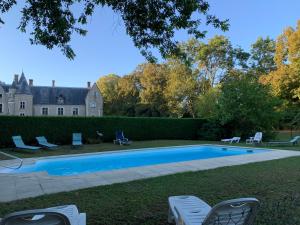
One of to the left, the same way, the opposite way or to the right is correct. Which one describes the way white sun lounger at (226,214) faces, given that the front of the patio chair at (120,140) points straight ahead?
the opposite way

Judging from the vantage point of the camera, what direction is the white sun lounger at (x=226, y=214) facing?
facing away from the viewer and to the left of the viewer

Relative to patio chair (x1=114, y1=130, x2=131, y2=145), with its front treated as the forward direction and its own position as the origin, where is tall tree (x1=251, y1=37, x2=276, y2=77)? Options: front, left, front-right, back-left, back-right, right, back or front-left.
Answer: left

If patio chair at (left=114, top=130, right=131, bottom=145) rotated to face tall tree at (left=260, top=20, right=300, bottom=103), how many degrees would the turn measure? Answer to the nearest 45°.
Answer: approximately 90° to its left

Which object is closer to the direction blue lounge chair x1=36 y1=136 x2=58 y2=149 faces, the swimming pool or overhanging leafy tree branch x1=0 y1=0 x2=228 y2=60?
the swimming pool

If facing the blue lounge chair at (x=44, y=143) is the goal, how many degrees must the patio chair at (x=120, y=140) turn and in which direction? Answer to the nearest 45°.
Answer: approximately 90° to its right

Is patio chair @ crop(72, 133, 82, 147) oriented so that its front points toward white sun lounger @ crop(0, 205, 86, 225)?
yes

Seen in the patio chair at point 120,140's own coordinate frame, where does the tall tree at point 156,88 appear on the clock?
The tall tree is roughly at 6 o'clock from the patio chair.

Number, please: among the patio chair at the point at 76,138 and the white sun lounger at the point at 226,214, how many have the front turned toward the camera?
1
